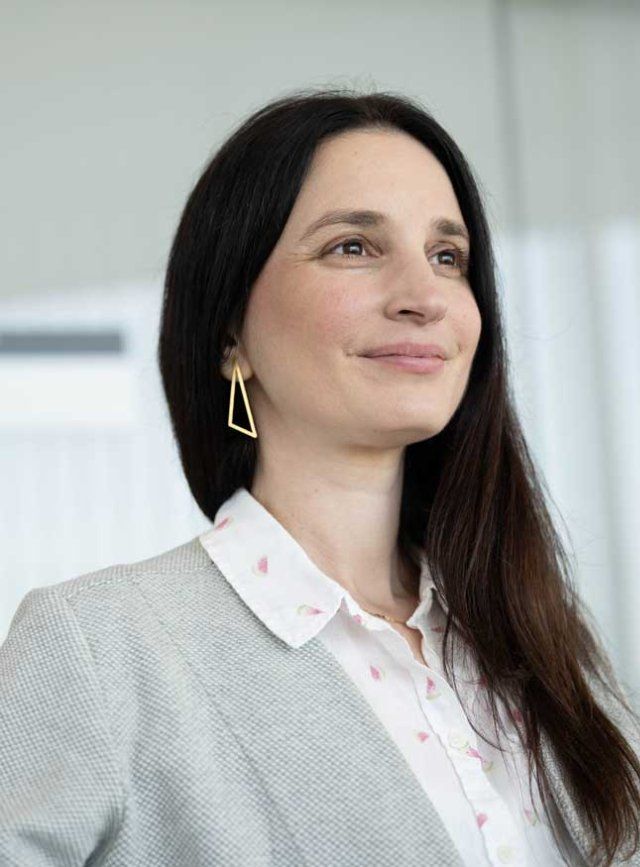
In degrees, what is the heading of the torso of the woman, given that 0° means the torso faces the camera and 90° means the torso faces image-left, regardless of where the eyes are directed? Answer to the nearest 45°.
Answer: approximately 315°
